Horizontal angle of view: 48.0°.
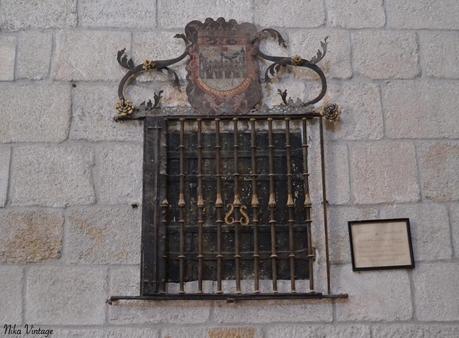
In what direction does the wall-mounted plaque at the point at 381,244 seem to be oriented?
toward the camera

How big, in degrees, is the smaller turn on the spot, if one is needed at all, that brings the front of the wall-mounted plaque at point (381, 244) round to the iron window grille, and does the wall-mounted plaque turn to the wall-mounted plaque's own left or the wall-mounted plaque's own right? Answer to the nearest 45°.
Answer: approximately 90° to the wall-mounted plaque's own right
